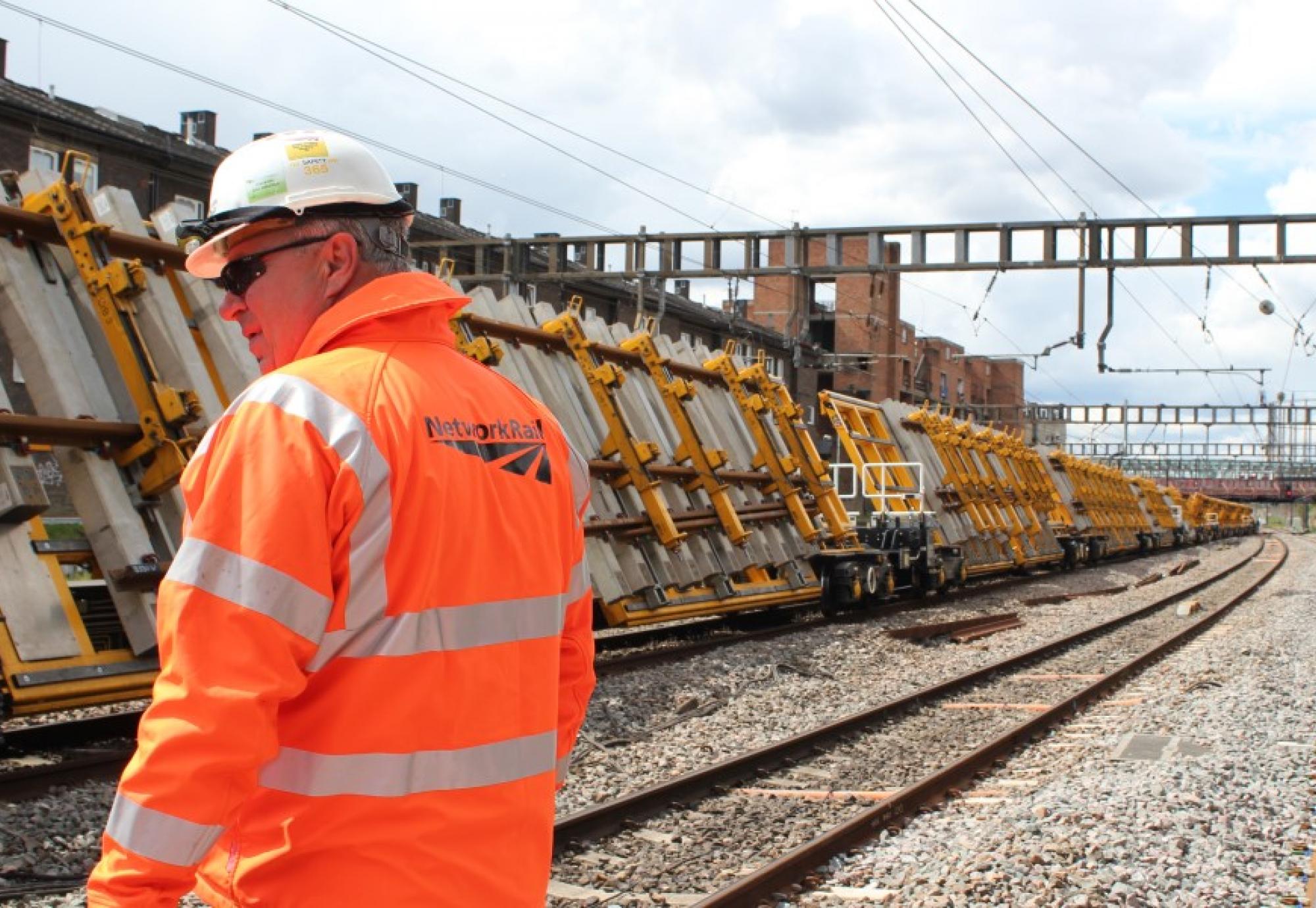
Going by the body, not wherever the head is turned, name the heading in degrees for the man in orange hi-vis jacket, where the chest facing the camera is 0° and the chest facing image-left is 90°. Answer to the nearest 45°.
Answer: approximately 135°

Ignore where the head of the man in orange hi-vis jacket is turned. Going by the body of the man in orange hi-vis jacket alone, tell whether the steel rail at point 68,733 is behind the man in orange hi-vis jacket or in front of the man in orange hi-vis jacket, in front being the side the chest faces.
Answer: in front

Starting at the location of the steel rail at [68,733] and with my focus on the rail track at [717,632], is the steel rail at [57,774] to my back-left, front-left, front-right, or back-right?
back-right

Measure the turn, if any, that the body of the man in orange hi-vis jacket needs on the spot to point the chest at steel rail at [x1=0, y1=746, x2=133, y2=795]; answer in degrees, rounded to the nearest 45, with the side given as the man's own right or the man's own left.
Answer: approximately 45° to the man's own right

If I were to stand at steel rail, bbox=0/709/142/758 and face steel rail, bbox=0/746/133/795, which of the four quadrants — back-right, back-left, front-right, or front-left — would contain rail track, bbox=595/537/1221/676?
back-left

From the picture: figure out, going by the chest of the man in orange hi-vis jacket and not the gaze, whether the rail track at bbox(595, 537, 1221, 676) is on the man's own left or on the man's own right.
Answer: on the man's own right

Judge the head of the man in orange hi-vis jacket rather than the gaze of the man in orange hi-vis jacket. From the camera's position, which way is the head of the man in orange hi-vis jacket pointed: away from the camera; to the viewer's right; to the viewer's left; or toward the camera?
to the viewer's left
